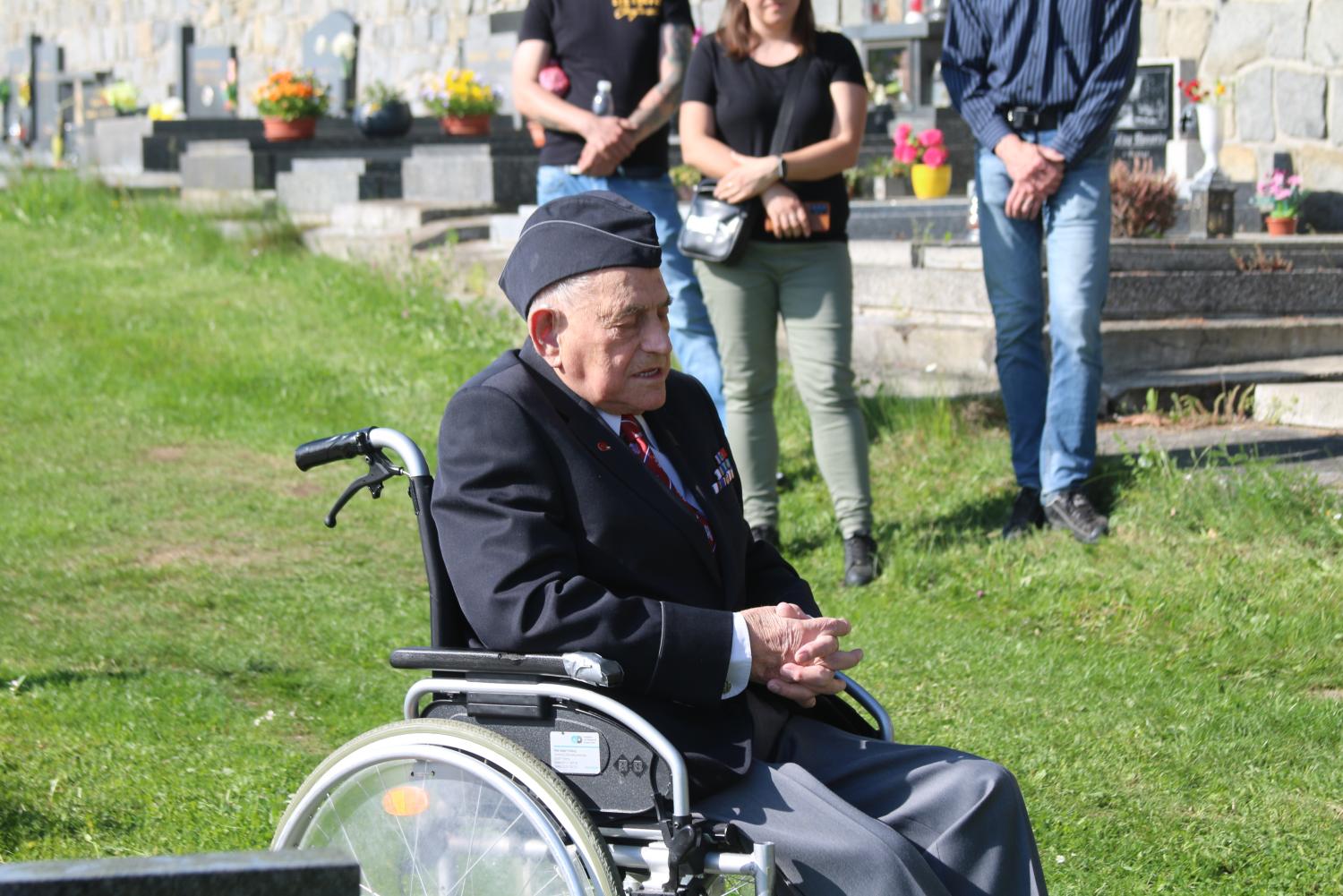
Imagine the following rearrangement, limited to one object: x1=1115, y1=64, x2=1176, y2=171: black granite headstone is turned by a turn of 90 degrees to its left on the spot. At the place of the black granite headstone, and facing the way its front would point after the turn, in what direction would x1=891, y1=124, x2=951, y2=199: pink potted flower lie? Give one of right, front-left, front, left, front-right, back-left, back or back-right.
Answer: back-right

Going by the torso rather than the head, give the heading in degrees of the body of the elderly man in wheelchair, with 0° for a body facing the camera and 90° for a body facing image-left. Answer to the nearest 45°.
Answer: approximately 315°

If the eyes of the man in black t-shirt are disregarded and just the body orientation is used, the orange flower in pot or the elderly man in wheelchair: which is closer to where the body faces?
the elderly man in wheelchair

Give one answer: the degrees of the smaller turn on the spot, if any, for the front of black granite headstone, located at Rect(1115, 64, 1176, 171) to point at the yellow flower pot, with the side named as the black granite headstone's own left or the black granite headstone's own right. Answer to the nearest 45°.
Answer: approximately 45° to the black granite headstone's own right

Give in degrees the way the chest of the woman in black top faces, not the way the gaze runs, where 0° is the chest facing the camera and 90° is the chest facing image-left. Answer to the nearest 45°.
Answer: approximately 0°
